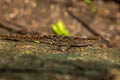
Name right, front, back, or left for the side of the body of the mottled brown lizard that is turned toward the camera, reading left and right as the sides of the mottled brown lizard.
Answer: right

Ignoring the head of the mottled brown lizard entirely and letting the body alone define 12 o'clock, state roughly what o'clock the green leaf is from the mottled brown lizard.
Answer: The green leaf is roughly at 9 o'clock from the mottled brown lizard.
